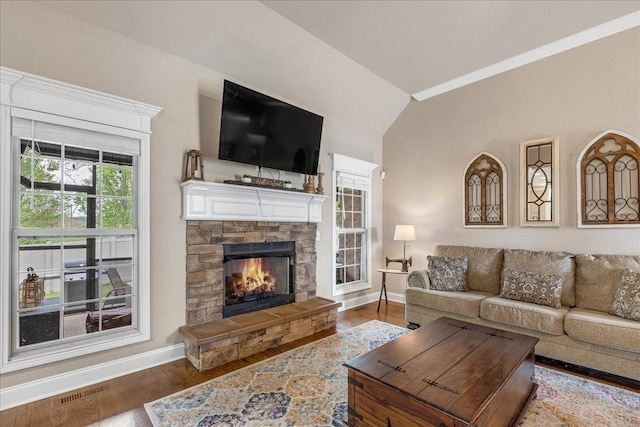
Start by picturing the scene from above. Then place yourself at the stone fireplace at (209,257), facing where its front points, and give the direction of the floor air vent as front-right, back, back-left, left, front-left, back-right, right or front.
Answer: right

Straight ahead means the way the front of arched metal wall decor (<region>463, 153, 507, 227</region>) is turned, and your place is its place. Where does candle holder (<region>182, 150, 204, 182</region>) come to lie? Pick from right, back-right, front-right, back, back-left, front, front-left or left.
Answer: front-right

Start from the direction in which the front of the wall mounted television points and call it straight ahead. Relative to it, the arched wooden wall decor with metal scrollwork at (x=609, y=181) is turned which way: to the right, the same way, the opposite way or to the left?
to the right

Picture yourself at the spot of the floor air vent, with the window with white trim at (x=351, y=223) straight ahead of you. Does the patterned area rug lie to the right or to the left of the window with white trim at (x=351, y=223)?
right

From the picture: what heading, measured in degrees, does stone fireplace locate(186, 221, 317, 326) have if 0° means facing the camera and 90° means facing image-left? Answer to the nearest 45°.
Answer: approximately 315°

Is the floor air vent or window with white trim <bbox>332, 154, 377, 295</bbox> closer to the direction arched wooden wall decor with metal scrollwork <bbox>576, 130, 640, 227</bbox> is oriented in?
the floor air vent

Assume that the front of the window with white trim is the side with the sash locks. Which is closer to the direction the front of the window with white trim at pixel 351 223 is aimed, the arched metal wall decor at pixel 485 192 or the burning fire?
the arched metal wall decor

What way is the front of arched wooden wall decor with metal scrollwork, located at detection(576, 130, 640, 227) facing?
toward the camera

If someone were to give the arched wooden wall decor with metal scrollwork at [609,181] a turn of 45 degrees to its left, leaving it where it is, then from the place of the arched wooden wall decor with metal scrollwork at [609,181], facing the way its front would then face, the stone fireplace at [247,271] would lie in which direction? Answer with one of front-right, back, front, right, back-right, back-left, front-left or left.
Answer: right

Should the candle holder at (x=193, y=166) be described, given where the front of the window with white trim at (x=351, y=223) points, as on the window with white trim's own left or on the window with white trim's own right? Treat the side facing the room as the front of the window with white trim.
on the window with white trim's own right

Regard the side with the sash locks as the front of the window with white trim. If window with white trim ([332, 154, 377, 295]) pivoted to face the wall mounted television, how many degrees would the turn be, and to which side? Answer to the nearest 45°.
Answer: approximately 90° to its right

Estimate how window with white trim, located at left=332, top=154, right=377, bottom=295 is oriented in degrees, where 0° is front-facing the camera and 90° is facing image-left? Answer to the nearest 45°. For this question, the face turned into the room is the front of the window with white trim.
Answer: approximately 315°

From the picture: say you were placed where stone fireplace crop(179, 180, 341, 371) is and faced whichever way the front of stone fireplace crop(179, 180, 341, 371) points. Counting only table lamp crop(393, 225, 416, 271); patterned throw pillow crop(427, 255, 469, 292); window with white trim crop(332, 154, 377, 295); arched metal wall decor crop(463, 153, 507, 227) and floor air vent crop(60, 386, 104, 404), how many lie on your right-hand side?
1
